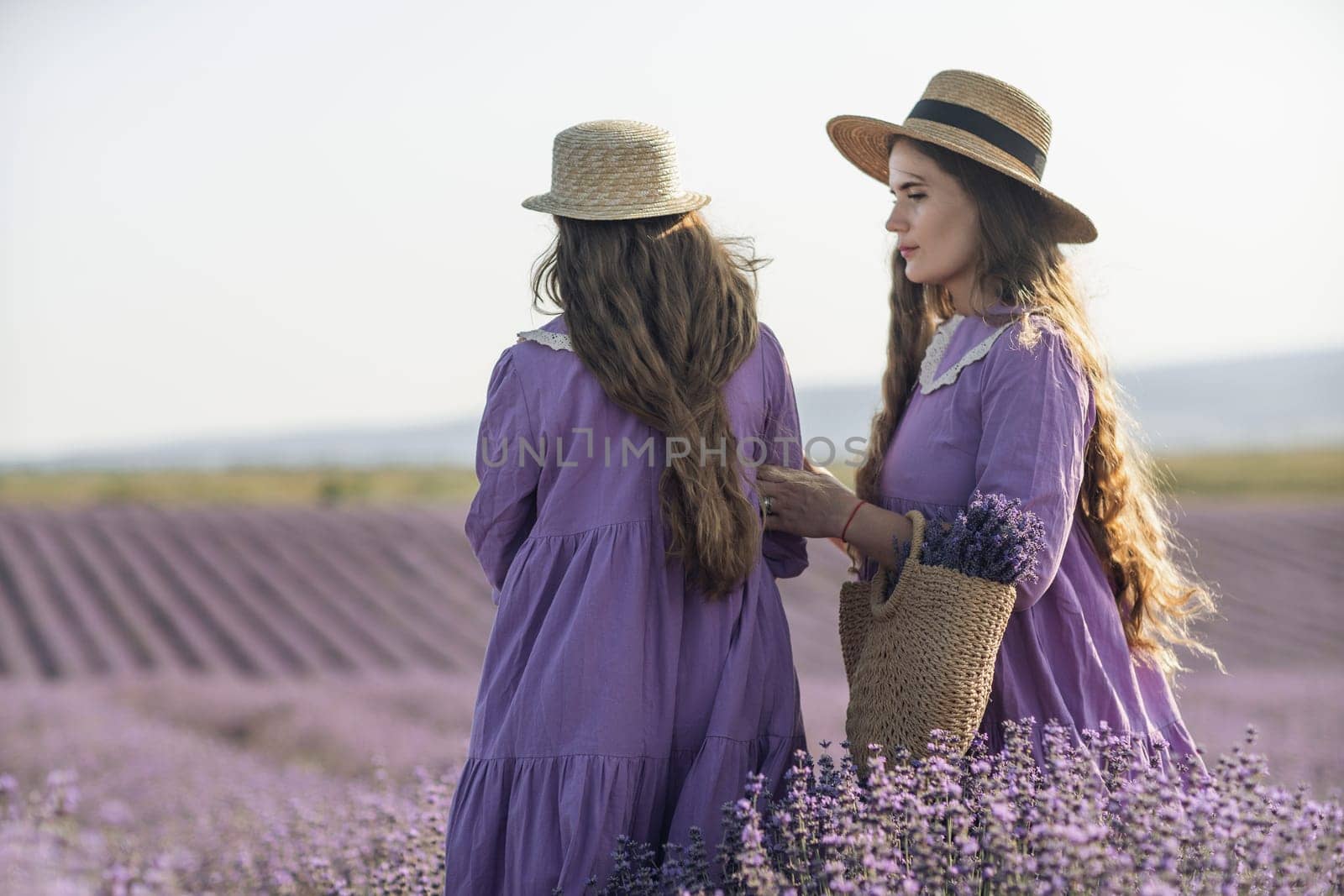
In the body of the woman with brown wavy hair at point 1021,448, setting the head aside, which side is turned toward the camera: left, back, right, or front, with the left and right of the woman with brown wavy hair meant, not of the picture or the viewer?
left

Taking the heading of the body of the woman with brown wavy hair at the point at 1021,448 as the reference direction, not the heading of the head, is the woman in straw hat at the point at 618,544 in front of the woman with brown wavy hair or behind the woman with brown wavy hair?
in front

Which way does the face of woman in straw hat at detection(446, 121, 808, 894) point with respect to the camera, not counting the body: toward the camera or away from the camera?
away from the camera

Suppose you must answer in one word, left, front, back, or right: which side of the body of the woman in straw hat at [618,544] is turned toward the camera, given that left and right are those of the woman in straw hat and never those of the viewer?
back

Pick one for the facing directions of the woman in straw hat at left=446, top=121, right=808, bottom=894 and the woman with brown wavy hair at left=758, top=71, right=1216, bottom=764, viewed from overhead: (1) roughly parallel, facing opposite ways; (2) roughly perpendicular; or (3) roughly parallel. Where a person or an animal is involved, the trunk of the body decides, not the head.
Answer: roughly perpendicular

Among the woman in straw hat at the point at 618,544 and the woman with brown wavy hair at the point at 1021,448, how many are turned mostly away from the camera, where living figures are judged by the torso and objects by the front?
1

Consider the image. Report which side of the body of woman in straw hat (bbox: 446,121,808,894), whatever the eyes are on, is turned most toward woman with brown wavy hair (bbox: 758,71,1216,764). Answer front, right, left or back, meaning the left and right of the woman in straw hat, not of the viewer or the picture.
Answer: right

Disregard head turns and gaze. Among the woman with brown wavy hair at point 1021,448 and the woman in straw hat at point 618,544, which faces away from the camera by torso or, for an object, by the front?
the woman in straw hat
